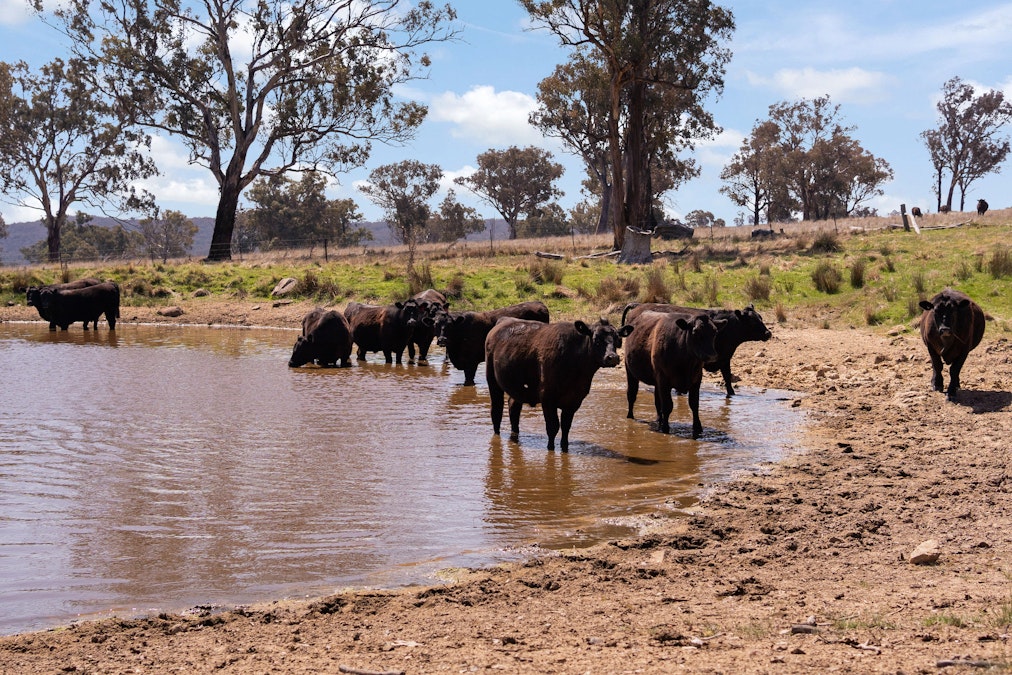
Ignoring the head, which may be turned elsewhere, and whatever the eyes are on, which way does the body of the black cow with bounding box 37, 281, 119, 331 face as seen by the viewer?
to the viewer's left

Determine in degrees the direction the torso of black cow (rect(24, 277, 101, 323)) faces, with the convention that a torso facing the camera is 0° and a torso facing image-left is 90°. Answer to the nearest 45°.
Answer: approximately 90°

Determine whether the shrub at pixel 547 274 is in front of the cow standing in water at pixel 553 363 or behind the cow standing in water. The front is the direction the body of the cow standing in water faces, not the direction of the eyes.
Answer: behind

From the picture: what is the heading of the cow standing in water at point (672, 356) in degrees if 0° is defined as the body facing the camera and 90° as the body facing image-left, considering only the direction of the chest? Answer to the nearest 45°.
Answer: approximately 315°

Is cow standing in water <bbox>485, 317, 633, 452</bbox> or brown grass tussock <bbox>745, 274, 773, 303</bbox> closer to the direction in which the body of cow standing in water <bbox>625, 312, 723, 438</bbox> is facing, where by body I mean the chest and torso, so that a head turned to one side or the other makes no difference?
the cow standing in water

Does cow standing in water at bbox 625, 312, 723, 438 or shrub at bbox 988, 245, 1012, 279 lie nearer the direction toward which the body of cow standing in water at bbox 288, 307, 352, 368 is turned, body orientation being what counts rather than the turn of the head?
the cow standing in water

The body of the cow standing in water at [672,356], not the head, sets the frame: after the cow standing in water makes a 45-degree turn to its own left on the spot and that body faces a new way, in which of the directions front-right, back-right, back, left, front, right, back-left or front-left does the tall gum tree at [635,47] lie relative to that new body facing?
left

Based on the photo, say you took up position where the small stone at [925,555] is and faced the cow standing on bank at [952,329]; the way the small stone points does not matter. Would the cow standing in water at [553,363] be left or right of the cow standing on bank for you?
left

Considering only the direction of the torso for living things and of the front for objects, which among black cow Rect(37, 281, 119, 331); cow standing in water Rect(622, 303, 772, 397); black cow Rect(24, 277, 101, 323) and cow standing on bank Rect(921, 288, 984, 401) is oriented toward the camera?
the cow standing on bank

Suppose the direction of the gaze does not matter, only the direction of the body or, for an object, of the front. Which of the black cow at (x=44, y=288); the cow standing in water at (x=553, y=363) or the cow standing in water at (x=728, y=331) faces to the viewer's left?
the black cow

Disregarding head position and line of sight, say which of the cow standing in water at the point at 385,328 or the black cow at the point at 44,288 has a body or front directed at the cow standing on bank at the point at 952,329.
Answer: the cow standing in water

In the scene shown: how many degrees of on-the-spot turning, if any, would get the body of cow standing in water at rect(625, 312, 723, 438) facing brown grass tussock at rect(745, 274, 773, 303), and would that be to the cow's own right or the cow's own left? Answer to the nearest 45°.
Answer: approximately 135° to the cow's own left

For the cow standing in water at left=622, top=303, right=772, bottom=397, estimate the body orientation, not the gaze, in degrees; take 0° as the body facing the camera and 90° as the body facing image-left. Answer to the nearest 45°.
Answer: approximately 270°

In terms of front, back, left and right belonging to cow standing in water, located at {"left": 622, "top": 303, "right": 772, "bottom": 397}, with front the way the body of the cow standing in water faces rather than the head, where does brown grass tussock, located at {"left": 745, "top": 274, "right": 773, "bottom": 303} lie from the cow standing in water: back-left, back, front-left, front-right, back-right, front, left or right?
left
